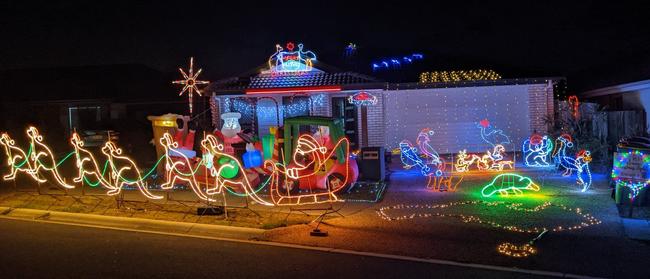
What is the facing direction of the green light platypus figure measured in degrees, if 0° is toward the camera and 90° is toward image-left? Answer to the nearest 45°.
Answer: approximately 270°

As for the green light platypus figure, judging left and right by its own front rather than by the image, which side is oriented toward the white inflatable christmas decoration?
back
